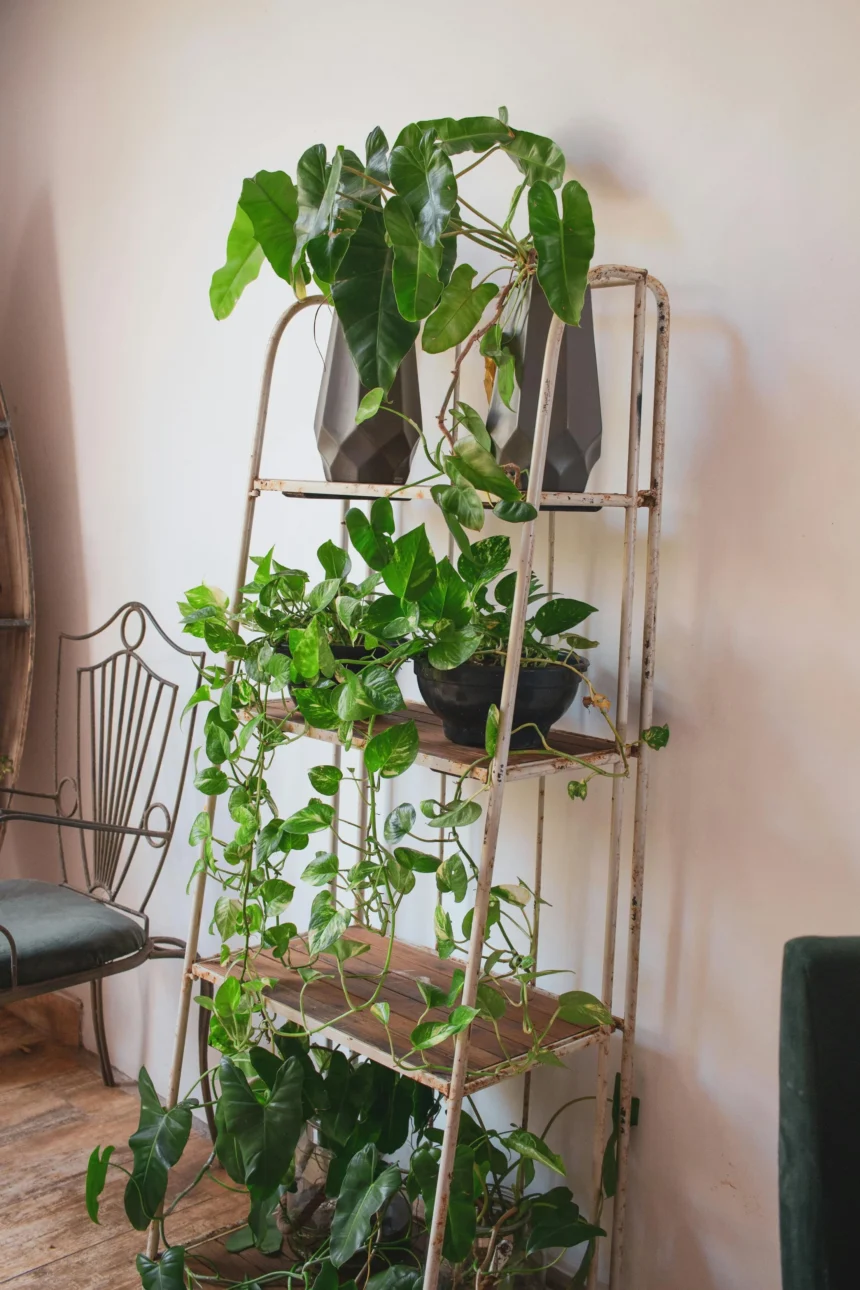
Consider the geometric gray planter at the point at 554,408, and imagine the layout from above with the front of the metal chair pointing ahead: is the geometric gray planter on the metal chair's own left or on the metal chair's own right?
on the metal chair's own left

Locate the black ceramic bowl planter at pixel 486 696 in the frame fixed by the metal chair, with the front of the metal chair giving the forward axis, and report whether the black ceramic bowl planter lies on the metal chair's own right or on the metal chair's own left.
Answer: on the metal chair's own left

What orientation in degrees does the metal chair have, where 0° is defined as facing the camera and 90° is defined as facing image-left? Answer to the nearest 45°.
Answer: approximately 45°
